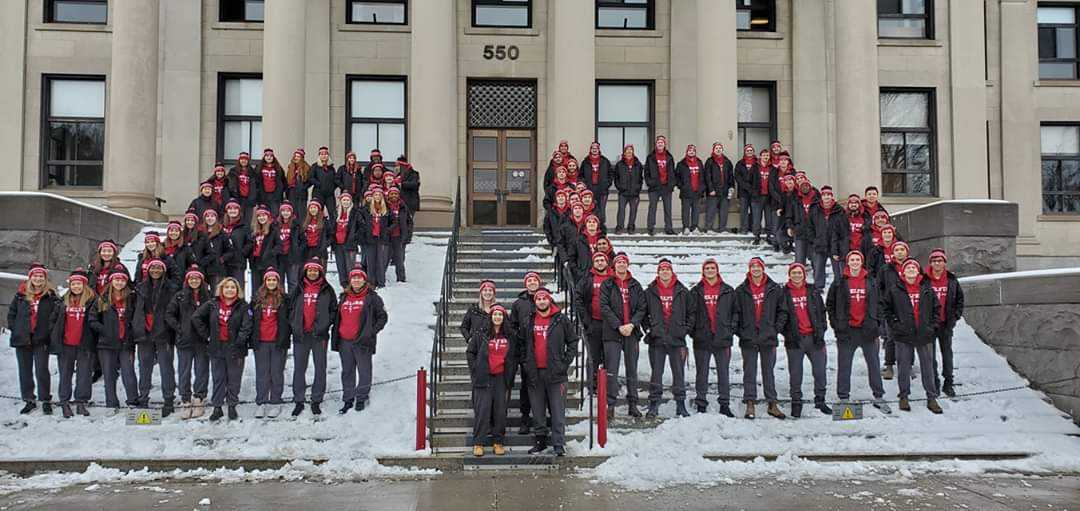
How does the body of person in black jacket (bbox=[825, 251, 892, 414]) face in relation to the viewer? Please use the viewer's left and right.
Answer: facing the viewer

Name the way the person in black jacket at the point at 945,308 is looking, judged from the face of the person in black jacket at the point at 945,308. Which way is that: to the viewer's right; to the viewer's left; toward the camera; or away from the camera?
toward the camera

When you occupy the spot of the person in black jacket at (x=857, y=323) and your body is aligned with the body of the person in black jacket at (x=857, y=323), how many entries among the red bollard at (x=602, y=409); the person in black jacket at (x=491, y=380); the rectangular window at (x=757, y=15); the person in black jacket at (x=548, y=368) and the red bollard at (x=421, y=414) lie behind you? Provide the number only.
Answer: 1

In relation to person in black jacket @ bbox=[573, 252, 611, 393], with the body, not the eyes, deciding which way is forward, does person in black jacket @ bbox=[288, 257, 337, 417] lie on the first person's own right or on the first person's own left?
on the first person's own right

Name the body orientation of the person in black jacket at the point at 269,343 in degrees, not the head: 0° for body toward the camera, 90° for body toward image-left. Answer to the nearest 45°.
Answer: approximately 0°

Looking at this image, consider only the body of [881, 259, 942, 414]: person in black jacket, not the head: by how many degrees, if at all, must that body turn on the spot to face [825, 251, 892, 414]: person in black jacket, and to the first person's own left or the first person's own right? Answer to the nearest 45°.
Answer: approximately 45° to the first person's own right

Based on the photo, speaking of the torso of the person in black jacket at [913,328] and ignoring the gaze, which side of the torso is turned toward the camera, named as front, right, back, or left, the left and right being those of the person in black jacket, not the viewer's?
front

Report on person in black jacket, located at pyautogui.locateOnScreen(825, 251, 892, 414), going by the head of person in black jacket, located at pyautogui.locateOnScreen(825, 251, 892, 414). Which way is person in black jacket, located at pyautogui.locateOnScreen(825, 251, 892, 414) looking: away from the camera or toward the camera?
toward the camera

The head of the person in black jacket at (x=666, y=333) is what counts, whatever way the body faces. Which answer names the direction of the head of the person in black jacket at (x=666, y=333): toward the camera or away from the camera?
toward the camera

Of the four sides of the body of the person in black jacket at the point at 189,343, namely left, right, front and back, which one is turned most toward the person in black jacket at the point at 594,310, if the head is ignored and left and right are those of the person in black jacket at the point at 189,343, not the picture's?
left

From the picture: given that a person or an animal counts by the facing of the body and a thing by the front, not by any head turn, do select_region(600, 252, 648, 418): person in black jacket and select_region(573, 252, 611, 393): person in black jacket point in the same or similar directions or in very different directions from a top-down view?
same or similar directions

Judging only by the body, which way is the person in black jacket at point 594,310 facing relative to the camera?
toward the camera
